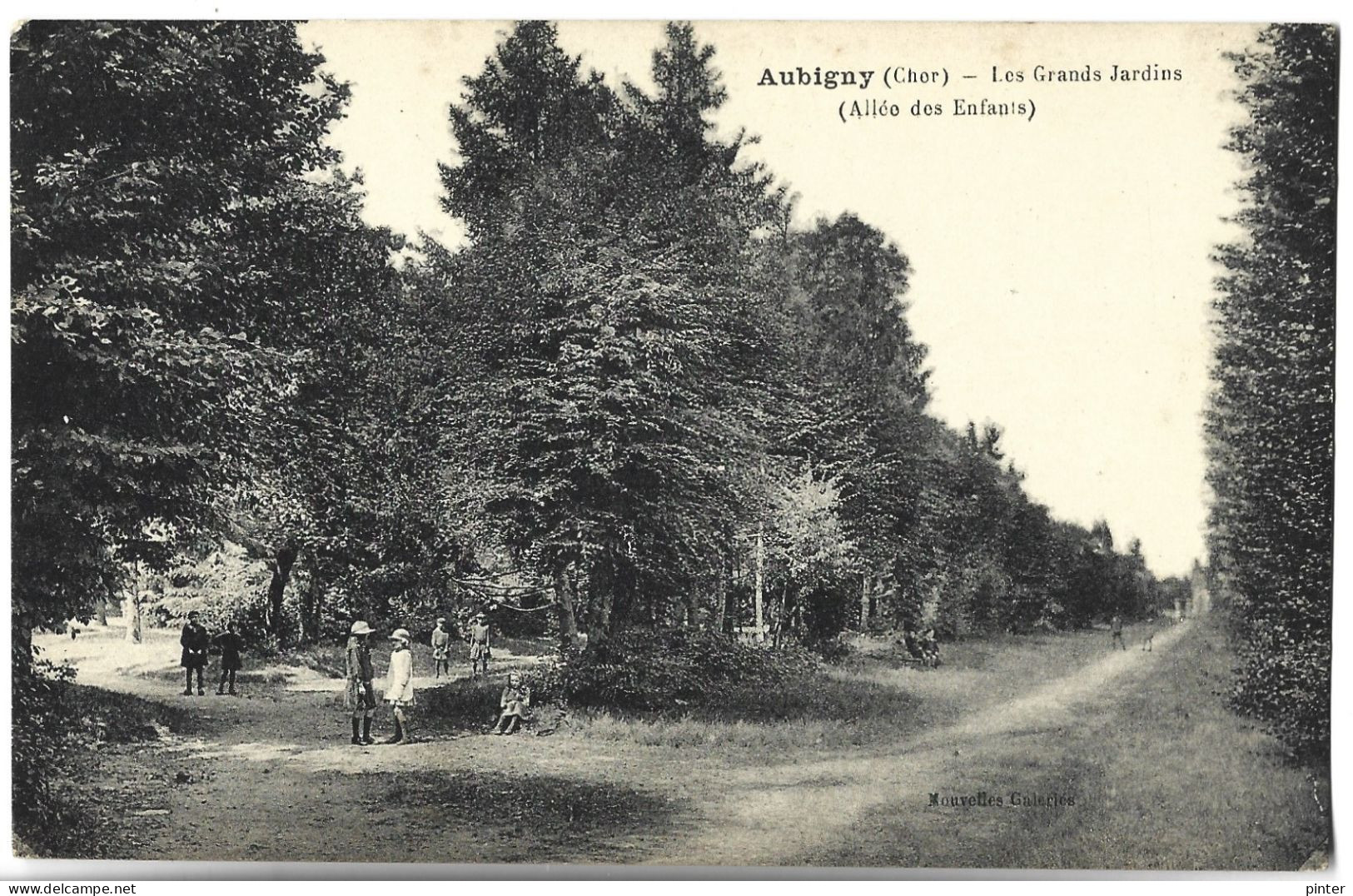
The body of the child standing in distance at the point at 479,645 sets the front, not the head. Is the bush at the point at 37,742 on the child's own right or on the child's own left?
on the child's own right

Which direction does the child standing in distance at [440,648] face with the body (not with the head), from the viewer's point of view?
toward the camera

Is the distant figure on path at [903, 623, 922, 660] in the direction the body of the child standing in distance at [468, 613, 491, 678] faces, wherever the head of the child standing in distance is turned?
no

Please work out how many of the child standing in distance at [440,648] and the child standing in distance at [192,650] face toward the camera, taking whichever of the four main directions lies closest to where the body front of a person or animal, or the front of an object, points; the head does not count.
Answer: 2

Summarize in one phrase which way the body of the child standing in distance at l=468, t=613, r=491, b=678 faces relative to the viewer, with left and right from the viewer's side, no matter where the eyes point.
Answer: facing the viewer

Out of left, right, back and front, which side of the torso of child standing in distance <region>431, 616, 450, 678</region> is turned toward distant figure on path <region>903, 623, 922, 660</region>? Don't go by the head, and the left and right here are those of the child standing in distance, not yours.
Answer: left

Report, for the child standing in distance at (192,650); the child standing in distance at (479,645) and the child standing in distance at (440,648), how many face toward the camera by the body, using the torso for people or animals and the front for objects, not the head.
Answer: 3

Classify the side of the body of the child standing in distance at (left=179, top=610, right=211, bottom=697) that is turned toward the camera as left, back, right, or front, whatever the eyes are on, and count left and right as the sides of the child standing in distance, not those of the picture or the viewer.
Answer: front

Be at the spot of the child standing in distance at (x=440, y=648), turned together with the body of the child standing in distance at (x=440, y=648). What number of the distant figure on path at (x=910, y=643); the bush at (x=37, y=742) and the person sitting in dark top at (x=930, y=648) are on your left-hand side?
2

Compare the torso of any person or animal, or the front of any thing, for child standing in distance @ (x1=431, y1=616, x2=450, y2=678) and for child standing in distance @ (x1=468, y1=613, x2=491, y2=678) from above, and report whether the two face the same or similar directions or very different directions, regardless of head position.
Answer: same or similar directions

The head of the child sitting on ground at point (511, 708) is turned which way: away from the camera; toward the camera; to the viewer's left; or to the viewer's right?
toward the camera
